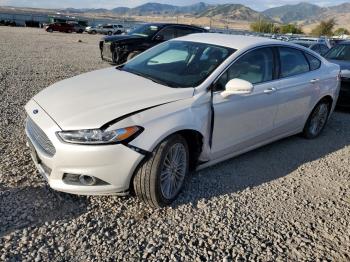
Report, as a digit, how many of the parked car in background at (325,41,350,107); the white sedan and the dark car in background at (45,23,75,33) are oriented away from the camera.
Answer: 0

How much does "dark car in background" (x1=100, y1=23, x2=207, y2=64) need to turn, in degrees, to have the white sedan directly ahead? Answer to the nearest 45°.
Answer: approximately 45° to its left

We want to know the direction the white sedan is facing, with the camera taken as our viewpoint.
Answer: facing the viewer and to the left of the viewer

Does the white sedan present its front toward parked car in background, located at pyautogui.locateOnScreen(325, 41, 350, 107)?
no

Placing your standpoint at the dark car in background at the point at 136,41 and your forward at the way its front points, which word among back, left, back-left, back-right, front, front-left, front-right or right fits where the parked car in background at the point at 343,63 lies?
left

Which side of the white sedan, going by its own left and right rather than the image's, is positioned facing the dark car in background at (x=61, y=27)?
right

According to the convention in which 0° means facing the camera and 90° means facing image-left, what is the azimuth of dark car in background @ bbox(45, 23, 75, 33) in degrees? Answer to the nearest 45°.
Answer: approximately 90°

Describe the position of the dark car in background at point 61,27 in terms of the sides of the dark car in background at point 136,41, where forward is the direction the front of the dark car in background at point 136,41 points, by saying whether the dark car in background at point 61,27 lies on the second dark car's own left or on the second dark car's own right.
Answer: on the second dark car's own right

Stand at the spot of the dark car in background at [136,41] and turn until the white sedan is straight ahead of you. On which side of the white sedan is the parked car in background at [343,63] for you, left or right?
left

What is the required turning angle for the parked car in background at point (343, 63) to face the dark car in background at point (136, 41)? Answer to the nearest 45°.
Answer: approximately 45° to its right

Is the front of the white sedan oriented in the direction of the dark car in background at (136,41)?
no
